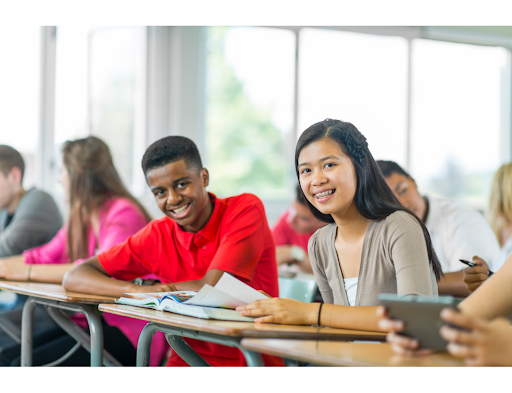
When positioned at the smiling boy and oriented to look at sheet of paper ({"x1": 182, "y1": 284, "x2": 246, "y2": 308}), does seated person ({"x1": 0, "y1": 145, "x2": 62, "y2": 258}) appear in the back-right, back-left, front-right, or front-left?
back-right

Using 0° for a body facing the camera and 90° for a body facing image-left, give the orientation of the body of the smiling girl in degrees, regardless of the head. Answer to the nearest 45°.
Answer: approximately 45°

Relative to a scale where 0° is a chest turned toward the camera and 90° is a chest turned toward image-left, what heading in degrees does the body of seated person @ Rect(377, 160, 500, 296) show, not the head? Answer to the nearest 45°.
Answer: approximately 45°

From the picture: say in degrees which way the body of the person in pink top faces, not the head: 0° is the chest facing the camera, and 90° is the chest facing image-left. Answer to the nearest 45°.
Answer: approximately 90°

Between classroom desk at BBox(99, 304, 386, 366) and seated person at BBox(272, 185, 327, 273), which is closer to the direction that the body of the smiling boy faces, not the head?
the classroom desk

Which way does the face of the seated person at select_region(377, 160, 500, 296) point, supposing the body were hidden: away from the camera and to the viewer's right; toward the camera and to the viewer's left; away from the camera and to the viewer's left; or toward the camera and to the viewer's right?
toward the camera and to the viewer's left

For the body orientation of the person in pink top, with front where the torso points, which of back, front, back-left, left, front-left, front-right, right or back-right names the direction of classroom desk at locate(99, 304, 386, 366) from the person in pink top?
left

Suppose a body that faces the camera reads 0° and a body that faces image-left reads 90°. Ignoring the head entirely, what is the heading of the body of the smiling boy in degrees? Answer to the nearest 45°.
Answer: approximately 45°
